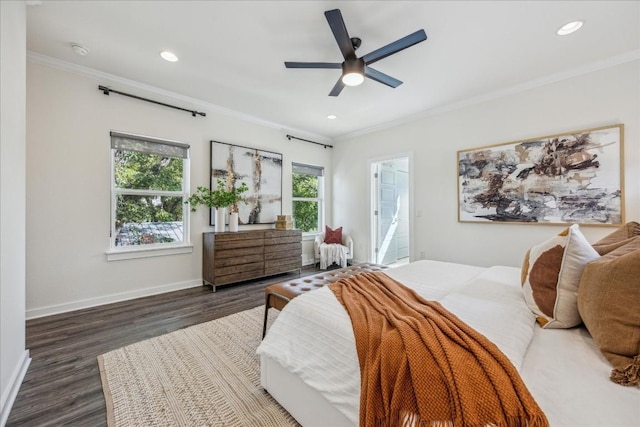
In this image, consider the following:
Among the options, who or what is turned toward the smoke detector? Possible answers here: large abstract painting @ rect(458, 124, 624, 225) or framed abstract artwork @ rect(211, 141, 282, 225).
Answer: the large abstract painting

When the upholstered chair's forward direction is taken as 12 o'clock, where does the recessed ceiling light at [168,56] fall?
The recessed ceiling light is roughly at 1 o'clock from the upholstered chair.

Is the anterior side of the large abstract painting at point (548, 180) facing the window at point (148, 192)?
yes

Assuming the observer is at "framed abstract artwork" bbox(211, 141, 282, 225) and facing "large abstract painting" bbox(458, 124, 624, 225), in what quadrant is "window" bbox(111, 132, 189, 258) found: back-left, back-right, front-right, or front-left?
back-right

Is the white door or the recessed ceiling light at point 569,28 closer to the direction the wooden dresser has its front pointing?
the recessed ceiling light

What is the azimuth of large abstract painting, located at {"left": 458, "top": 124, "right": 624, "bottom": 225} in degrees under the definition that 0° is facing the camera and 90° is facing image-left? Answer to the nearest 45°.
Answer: approximately 45°

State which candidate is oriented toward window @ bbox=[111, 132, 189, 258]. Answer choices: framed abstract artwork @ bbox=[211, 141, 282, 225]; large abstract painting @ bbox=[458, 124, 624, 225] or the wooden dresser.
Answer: the large abstract painting

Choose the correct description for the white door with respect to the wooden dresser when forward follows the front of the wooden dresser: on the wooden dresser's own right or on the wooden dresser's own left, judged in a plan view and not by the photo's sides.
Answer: on the wooden dresser's own left

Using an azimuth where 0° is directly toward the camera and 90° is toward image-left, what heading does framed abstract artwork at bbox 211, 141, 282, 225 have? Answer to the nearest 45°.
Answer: approximately 315°

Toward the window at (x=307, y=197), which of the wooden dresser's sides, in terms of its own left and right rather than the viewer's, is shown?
left

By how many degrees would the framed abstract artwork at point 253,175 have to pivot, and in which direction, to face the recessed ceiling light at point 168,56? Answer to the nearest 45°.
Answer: approximately 90° to its right

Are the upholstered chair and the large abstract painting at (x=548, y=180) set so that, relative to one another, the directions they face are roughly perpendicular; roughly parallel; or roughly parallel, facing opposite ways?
roughly perpendicular
